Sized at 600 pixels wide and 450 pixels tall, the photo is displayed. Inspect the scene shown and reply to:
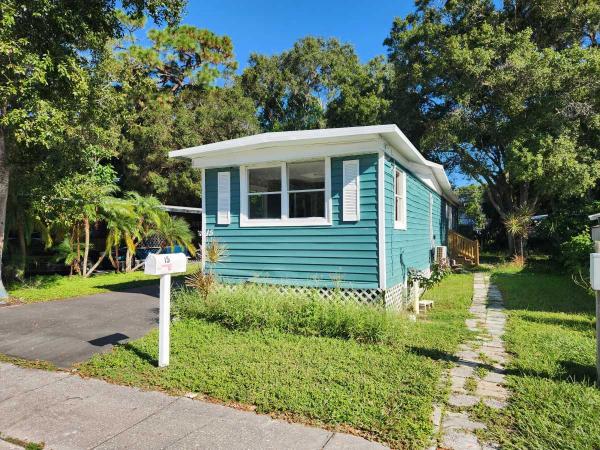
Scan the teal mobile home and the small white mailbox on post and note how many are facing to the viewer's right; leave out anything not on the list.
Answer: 0

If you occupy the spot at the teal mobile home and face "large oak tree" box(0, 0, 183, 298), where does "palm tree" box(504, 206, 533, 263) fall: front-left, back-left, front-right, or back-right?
back-right

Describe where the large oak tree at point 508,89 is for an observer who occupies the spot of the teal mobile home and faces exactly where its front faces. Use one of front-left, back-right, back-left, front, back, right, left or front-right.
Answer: back

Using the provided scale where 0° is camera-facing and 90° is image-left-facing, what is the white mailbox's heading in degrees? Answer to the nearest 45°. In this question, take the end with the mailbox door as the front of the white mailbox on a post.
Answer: approximately 45°

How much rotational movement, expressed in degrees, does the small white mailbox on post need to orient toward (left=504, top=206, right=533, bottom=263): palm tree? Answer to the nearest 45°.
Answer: approximately 180°

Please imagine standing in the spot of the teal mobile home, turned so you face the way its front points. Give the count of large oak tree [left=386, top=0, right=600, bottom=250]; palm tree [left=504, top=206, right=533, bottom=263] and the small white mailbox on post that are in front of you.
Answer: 1

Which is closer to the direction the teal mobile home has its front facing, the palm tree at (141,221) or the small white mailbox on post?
the small white mailbox on post

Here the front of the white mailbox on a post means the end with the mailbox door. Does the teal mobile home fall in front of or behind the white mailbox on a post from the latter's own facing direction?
behind

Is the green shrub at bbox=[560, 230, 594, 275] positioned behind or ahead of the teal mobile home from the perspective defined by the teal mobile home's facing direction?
behind

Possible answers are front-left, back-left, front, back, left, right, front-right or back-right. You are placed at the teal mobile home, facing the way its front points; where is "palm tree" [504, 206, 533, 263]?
back

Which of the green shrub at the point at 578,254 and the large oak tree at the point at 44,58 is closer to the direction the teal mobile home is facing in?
the large oak tree

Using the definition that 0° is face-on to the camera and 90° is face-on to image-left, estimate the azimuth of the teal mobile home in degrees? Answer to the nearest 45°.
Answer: approximately 45°

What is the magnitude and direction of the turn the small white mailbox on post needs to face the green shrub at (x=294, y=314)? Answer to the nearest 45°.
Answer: approximately 180°

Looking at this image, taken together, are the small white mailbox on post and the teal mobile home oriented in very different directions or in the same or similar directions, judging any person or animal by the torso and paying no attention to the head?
same or similar directions

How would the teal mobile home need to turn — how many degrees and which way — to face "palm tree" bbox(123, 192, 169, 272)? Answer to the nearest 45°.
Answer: approximately 90° to its right
